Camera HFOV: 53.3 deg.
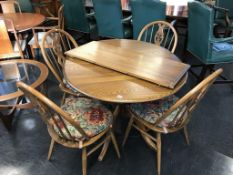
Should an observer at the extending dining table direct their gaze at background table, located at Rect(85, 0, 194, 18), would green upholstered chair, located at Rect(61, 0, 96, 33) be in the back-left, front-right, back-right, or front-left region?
front-left

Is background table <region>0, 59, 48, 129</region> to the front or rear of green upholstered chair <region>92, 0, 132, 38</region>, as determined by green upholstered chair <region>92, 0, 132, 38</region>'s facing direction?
to the rear

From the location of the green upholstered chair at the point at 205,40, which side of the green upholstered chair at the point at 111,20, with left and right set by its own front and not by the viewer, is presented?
right

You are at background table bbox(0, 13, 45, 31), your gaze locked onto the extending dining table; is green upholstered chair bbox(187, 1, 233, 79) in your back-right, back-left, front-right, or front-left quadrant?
front-left

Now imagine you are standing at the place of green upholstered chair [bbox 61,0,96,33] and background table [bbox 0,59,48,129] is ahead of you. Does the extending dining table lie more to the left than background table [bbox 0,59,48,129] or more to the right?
left

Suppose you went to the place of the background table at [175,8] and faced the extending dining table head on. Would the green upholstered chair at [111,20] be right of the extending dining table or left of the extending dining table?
right

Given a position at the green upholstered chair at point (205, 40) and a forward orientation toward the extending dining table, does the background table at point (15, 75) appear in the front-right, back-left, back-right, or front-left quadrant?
front-right

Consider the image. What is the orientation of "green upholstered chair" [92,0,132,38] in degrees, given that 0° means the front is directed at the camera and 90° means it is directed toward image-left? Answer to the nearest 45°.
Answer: approximately 225°
